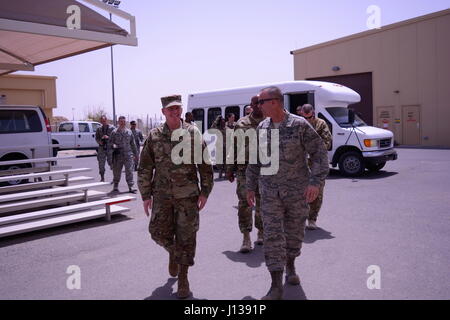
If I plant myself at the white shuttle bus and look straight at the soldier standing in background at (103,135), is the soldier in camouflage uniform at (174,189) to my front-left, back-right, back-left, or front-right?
front-left

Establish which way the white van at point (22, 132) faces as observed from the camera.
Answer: facing to the left of the viewer

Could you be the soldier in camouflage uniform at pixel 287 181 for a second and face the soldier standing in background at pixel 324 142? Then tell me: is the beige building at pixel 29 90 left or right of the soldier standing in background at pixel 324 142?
left

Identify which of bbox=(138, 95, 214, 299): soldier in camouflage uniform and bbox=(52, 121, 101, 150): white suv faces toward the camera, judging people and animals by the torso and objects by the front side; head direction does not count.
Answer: the soldier in camouflage uniform

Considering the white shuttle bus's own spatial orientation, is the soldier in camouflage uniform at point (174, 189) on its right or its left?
on its right

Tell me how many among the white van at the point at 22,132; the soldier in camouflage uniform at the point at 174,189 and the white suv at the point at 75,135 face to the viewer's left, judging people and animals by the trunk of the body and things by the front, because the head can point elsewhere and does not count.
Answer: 1

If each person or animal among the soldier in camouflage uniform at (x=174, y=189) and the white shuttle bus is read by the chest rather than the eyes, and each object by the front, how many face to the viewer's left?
0

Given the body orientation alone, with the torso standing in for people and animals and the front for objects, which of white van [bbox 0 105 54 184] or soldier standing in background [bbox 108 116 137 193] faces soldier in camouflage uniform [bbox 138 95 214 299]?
the soldier standing in background

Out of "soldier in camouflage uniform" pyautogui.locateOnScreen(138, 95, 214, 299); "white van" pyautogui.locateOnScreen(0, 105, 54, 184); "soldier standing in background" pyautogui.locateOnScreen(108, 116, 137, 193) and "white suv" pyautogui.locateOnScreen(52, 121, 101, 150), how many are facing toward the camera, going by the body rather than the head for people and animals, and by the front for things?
2

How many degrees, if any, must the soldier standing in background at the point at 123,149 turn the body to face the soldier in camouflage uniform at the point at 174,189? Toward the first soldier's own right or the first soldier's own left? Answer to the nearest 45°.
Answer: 0° — they already face them
